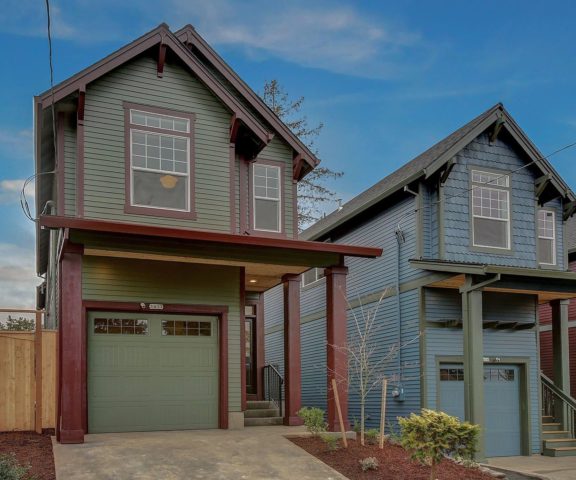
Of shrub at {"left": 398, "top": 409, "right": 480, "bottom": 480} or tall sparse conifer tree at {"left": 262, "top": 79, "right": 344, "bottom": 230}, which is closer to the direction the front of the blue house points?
the shrub

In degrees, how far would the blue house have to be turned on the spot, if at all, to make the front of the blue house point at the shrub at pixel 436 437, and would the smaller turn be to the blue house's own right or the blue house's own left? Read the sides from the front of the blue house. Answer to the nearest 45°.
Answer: approximately 45° to the blue house's own right

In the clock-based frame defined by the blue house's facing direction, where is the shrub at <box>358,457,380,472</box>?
The shrub is roughly at 2 o'clock from the blue house.

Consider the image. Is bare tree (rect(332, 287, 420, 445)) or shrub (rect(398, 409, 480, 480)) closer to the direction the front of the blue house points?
the shrub

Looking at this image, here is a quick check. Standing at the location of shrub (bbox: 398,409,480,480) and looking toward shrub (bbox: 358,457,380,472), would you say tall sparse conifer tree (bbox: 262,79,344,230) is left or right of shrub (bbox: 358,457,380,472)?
right

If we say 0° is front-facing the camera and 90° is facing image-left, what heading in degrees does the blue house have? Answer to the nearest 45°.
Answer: approximately 315°

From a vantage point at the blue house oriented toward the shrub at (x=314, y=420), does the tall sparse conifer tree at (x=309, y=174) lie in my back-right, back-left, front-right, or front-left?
back-right

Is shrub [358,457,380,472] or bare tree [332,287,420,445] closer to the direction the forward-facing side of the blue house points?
the shrub

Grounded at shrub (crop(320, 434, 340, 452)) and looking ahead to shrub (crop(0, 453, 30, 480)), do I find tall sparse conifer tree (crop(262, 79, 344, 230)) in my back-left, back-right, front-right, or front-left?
back-right
